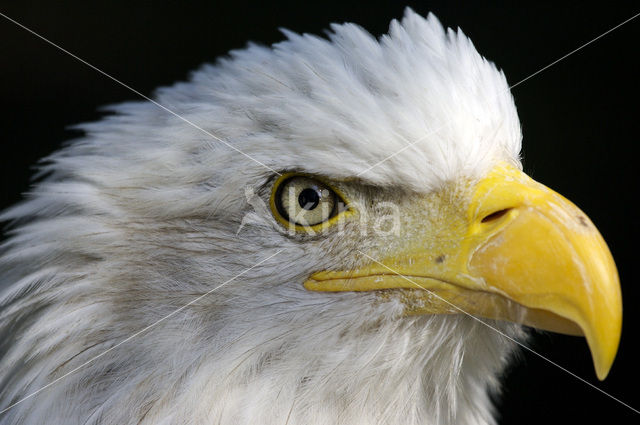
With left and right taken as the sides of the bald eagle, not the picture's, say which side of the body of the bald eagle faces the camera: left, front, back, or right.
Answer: right
